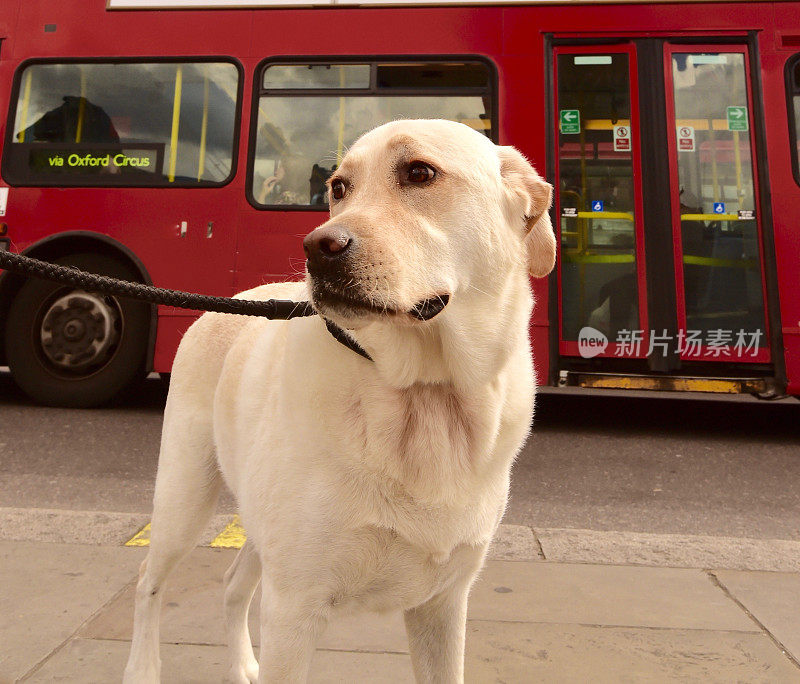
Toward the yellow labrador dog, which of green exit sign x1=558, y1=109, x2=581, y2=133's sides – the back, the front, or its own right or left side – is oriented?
front

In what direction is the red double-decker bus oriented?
to the viewer's left

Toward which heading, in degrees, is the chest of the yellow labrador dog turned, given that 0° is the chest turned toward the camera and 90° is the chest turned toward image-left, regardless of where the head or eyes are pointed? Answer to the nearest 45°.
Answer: approximately 315°

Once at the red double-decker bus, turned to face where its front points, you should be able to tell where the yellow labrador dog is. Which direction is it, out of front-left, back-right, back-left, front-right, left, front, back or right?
left

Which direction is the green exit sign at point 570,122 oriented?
toward the camera

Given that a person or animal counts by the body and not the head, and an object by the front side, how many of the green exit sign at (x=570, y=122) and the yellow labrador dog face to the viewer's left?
0

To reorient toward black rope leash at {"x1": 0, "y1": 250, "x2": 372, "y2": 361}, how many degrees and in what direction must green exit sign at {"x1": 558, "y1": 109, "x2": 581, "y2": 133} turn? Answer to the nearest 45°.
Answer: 0° — it already faces it
